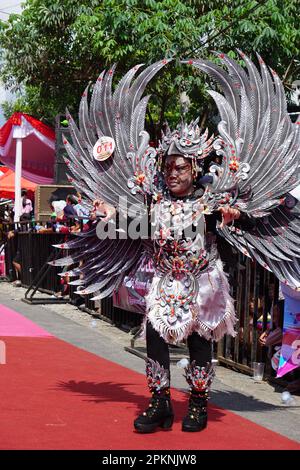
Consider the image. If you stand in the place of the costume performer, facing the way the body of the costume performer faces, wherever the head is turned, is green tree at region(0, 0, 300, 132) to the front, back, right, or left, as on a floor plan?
back

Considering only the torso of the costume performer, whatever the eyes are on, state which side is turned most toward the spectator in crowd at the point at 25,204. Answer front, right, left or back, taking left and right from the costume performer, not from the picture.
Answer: back

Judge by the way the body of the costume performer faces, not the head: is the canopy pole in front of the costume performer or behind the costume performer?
behind

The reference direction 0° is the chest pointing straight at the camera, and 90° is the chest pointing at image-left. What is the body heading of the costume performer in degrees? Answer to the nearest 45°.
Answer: approximately 0°
